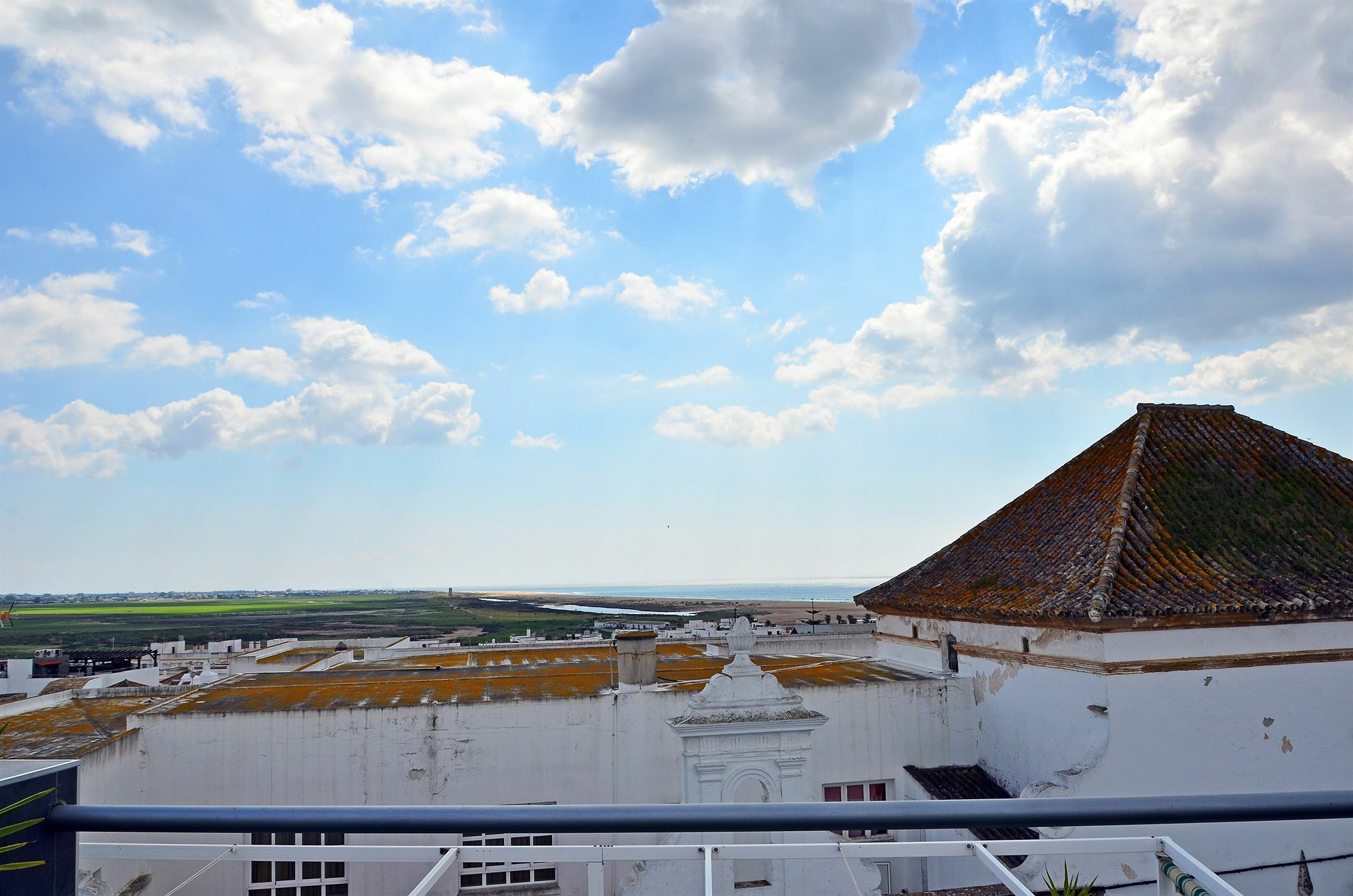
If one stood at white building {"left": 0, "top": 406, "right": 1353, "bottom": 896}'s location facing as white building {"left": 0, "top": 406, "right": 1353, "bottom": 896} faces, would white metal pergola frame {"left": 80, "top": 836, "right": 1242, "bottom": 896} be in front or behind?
in front

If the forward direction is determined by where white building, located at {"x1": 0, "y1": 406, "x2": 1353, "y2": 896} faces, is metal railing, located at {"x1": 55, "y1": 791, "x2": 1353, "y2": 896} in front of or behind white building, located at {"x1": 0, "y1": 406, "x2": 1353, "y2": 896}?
in front

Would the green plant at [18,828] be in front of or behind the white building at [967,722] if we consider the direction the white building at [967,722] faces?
in front

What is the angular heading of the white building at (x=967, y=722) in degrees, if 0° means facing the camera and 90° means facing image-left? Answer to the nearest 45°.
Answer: approximately 0°
